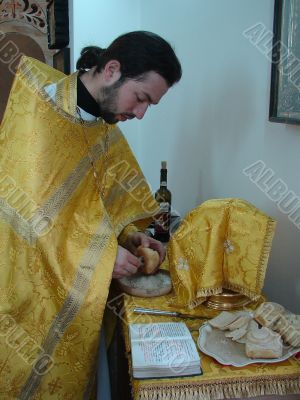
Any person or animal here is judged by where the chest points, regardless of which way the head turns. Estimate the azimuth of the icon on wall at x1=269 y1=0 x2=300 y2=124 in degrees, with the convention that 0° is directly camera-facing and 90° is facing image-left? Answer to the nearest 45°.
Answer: approximately 0°

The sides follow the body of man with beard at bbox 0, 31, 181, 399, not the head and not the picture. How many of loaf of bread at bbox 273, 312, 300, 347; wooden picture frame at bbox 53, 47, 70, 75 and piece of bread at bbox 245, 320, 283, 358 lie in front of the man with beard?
2

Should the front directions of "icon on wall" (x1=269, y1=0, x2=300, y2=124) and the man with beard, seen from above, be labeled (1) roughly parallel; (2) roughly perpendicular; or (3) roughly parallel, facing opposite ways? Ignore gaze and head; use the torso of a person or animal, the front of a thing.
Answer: roughly perpendicular

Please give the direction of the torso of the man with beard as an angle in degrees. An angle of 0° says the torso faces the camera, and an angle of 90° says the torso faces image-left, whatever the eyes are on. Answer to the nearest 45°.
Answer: approximately 315°
